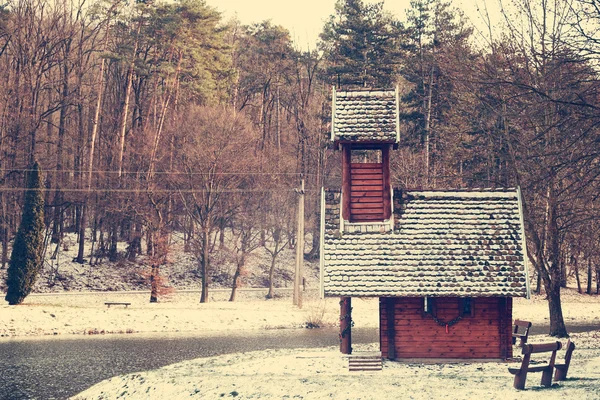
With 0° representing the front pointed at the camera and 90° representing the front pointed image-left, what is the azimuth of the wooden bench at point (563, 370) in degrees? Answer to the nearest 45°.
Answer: approximately 90°

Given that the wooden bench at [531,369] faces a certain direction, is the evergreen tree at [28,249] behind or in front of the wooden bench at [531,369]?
in front
